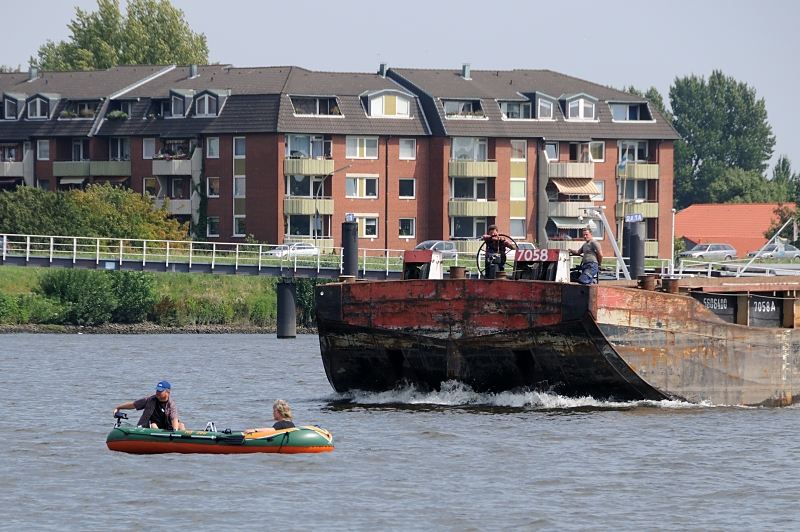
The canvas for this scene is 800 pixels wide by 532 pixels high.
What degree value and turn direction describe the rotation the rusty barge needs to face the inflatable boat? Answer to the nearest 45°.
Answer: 0° — it already faces it

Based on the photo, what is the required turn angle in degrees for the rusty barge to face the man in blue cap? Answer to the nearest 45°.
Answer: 0° — it already faces them

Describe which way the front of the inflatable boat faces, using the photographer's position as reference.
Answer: facing to the right of the viewer

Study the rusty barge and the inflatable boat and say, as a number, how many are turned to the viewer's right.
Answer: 1

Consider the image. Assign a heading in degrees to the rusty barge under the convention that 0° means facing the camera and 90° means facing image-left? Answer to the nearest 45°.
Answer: approximately 45°

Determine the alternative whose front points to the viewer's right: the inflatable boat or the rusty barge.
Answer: the inflatable boat
